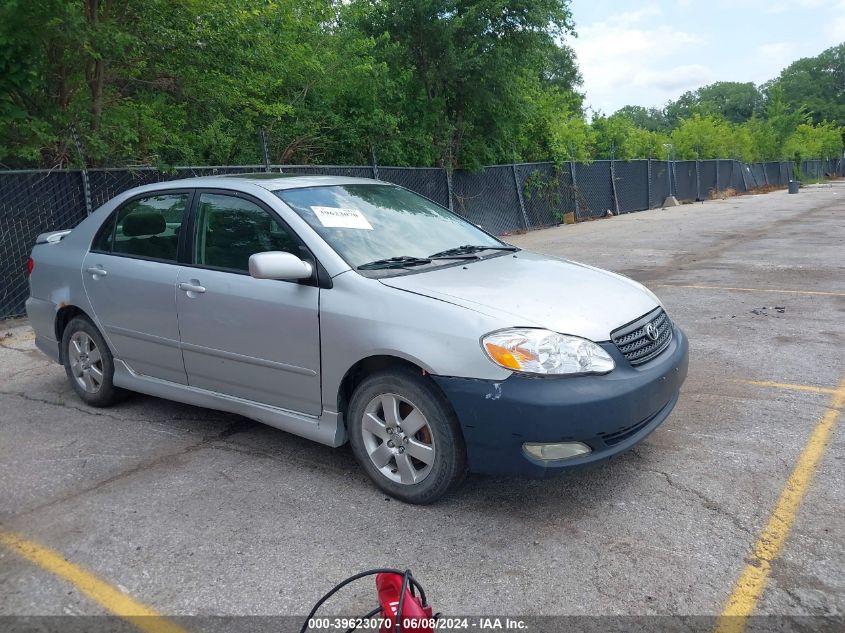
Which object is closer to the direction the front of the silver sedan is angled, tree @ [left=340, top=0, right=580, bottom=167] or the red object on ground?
the red object on ground

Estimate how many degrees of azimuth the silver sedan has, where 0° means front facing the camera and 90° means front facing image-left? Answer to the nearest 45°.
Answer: approximately 315°

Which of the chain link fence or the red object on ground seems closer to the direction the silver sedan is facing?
the red object on ground

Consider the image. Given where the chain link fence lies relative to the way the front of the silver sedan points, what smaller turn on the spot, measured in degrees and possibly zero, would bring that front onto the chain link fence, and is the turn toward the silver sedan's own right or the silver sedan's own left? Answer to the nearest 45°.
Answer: approximately 135° to the silver sedan's own left

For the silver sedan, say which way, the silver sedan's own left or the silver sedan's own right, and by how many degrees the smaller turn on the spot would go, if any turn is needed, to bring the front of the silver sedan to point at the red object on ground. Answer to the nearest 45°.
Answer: approximately 45° to the silver sedan's own right

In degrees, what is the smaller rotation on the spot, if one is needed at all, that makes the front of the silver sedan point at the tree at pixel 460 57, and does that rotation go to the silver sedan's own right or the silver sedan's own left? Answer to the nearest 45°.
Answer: approximately 135° to the silver sedan's own left
